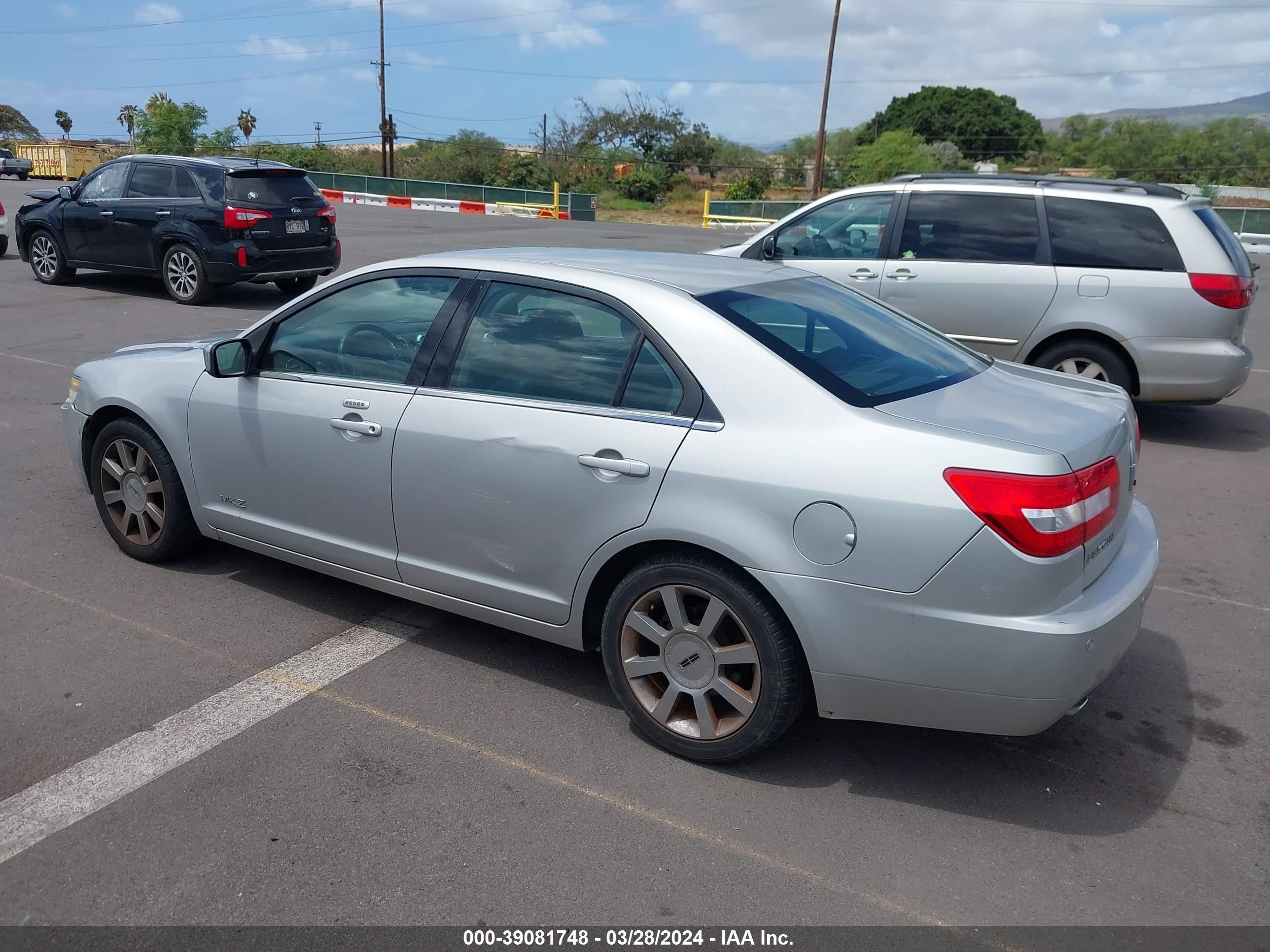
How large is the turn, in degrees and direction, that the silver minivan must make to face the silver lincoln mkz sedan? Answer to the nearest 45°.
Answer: approximately 90° to its left

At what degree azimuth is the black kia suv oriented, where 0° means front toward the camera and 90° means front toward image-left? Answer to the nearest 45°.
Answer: approximately 135°

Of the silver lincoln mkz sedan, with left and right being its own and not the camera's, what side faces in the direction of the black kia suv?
front

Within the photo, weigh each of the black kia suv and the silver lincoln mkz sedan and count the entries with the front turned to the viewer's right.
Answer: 0

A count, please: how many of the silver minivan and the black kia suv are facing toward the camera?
0

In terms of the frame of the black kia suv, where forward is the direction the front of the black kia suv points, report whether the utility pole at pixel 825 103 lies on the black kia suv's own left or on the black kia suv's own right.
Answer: on the black kia suv's own right

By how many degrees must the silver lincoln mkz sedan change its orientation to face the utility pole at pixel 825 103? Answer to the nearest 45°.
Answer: approximately 45° to its right

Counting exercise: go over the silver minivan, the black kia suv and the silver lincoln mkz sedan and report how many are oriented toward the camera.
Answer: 0

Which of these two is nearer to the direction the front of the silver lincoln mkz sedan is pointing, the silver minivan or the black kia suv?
the black kia suv

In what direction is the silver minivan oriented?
to the viewer's left

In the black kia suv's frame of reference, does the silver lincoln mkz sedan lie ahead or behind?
behind

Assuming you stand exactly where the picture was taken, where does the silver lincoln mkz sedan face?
facing away from the viewer and to the left of the viewer
